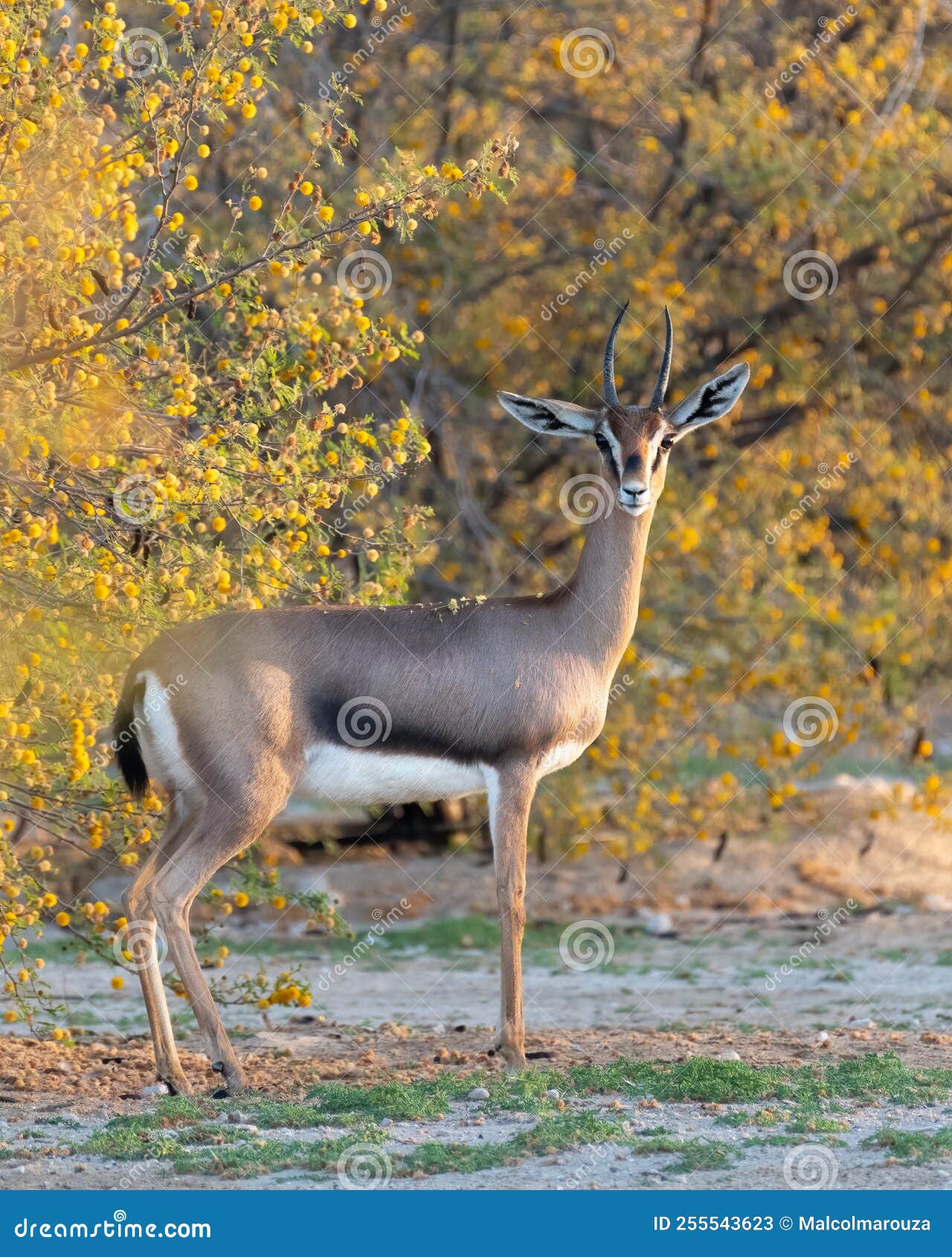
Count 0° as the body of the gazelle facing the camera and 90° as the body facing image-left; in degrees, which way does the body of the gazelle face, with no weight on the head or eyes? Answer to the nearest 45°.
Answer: approximately 270°
